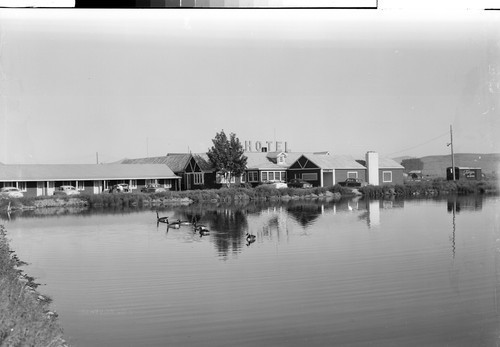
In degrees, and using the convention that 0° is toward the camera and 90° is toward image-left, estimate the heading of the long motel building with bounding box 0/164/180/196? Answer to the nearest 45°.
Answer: approximately 0°

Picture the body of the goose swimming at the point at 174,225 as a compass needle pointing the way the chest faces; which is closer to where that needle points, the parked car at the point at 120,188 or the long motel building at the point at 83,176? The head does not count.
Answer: the long motel building

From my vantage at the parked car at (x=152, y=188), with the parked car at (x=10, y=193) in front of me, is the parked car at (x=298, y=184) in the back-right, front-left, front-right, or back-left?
back-right

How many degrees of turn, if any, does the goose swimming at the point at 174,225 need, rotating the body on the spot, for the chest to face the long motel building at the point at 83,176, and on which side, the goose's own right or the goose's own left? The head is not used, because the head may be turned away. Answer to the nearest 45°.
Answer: approximately 45° to the goose's own right

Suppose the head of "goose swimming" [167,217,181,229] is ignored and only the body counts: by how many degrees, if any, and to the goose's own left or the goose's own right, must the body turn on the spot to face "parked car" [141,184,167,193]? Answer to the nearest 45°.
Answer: approximately 90° to the goose's own right

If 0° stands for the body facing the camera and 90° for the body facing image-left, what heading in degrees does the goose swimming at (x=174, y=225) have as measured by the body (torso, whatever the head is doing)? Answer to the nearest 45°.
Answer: approximately 90°

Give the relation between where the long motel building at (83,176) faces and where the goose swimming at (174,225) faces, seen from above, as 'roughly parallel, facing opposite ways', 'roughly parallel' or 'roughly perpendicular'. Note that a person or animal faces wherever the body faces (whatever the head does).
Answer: roughly perpendicular

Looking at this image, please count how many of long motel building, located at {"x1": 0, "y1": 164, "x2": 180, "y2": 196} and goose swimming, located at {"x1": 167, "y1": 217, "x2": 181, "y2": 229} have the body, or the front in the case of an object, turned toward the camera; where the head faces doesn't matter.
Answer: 1
